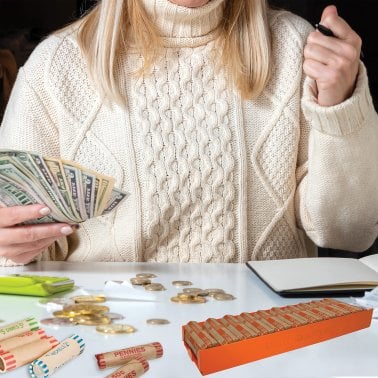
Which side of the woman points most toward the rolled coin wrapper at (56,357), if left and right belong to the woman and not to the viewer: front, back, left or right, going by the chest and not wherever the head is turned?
front

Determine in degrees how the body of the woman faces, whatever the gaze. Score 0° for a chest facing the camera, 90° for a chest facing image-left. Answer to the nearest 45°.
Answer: approximately 0°

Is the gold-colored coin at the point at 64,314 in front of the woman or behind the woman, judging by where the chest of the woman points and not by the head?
in front

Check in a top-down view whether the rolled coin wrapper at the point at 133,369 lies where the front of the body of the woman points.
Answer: yes

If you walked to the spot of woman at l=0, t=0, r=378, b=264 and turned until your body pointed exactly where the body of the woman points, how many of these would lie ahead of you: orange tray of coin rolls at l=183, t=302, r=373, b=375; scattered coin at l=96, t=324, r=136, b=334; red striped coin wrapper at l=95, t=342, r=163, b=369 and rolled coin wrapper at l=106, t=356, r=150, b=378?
4

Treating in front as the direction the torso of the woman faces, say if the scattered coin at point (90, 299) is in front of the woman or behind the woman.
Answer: in front
